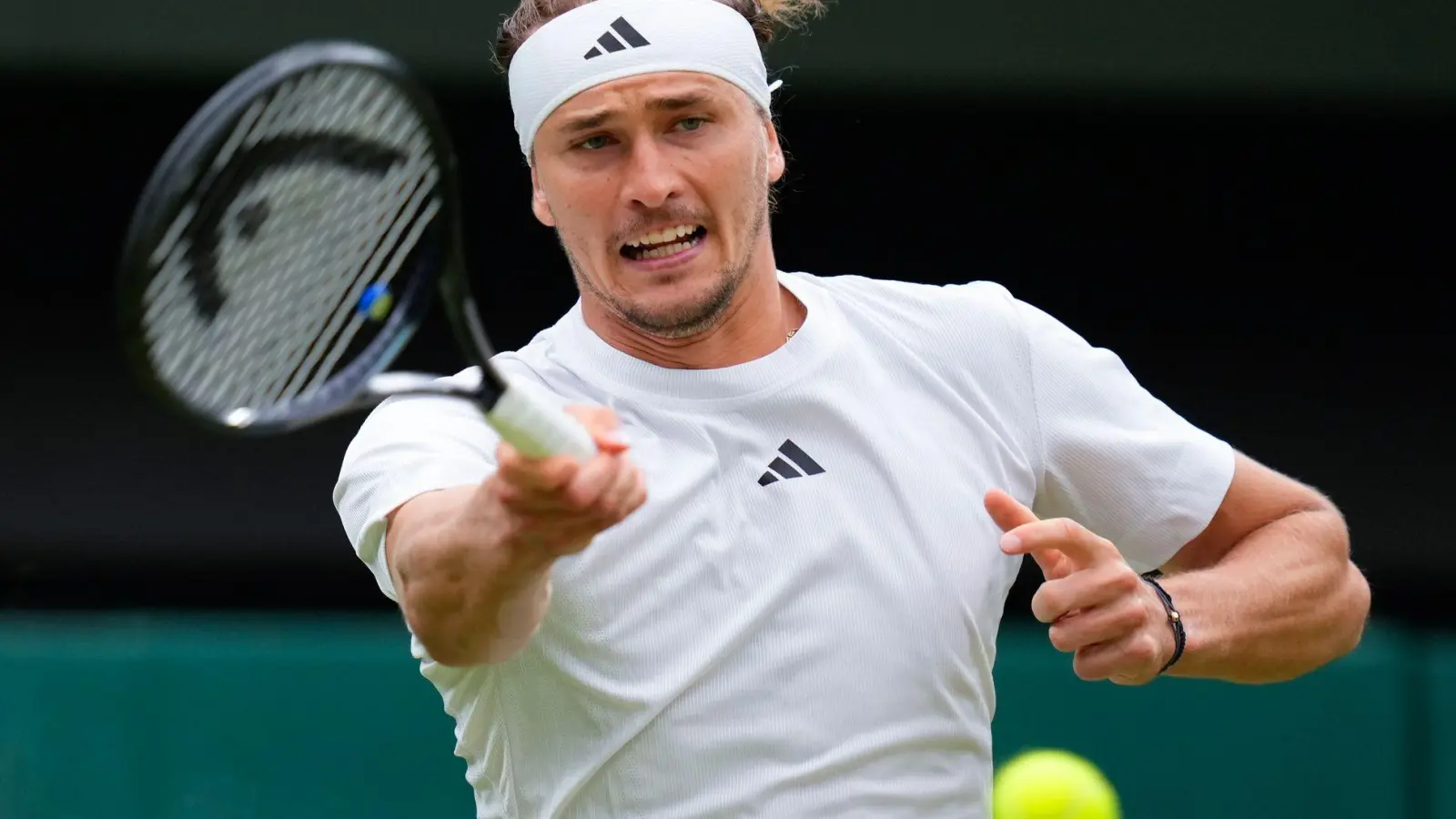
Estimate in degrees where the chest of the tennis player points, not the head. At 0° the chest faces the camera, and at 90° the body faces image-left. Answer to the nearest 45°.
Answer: approximately 0°
